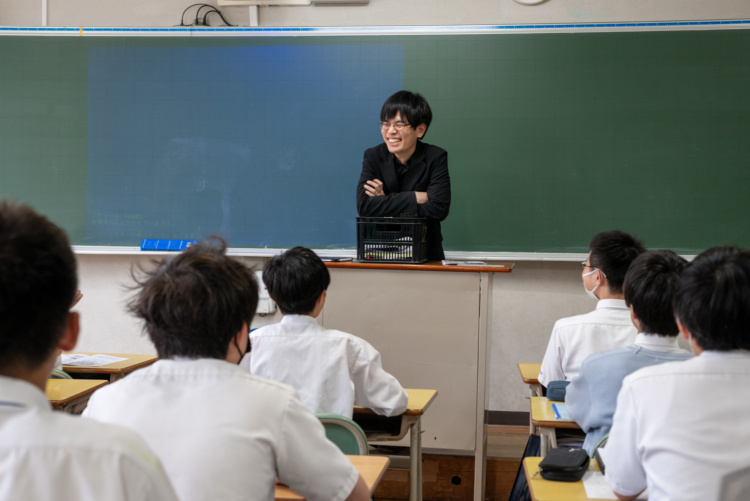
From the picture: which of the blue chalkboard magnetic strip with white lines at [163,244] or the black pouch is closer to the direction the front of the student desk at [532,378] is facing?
the black pouch

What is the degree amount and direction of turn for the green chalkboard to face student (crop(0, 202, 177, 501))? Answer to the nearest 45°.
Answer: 0° — it already faces them

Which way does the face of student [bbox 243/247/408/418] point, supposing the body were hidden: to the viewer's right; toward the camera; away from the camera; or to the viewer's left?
away from the camera

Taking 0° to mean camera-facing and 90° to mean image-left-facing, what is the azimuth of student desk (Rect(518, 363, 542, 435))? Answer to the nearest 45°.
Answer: approximately 0°

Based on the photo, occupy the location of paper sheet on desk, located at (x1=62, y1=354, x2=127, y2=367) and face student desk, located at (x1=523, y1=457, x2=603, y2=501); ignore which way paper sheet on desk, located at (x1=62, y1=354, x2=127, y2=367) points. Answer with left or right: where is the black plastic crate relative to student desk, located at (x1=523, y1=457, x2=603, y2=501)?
left

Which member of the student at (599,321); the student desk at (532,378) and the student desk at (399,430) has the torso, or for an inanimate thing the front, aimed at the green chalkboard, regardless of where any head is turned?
the student

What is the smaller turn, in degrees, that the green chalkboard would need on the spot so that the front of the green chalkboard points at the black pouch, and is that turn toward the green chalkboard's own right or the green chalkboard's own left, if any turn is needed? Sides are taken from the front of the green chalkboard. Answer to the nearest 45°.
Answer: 0° — it already faces it

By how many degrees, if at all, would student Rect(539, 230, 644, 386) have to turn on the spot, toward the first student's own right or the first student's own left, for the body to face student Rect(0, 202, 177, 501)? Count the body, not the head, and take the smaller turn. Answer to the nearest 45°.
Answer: approximately 135° to the first student's own left

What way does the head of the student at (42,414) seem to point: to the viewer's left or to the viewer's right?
to the viewer's right

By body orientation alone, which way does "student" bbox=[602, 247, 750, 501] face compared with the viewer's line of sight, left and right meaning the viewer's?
facing away from the viewer

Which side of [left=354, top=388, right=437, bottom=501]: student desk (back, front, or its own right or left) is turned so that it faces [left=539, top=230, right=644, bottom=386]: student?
left
